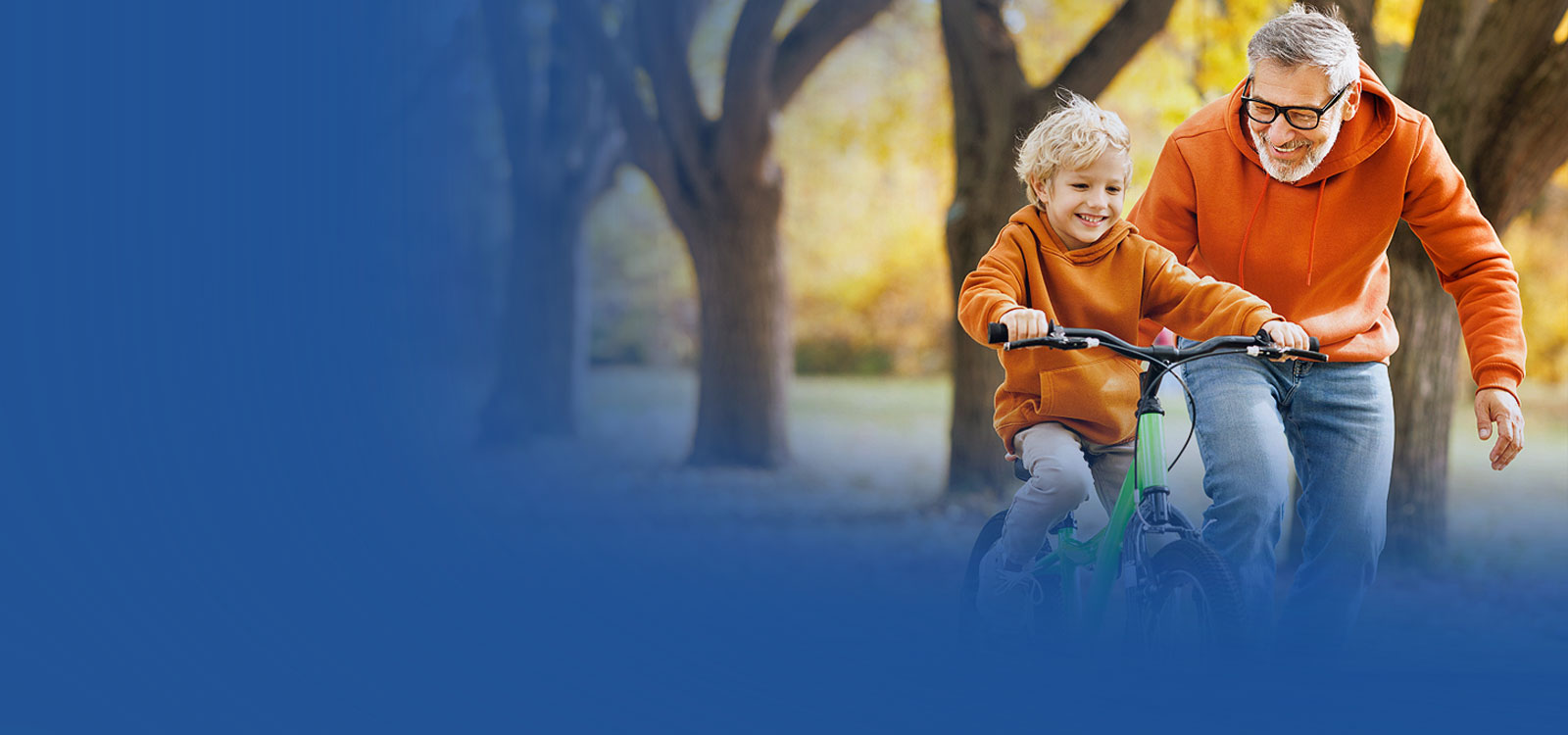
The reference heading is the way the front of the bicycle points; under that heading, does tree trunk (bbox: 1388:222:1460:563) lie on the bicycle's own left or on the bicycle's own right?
on the bicycle's own left

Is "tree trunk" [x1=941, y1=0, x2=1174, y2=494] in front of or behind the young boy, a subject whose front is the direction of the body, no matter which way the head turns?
behind

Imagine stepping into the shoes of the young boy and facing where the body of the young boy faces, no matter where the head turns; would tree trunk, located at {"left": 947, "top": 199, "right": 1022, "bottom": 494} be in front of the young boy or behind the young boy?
behind

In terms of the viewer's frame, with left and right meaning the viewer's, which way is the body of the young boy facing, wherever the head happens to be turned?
facing the viewer and to the right of the viewer

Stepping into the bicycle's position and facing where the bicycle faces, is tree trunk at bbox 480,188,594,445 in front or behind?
behind

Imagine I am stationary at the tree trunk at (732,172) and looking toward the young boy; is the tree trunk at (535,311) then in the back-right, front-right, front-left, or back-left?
back-right

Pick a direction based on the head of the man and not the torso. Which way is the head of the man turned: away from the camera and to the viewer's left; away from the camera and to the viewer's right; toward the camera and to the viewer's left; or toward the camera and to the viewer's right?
toward the camera and to the viewer's left

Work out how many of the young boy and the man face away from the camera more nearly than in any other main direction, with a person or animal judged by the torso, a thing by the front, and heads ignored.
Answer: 0

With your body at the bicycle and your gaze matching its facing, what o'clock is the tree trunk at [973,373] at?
The tree trunk is roughly at 7 o'clock from the bicycle.

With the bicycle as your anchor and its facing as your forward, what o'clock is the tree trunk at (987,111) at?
The tree trunk is roughly at 7 o'clock from the bicycle.
